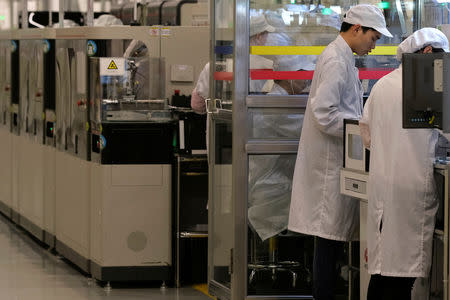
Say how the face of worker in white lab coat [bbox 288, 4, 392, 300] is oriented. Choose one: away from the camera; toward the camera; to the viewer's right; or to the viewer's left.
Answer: to the viewer's right

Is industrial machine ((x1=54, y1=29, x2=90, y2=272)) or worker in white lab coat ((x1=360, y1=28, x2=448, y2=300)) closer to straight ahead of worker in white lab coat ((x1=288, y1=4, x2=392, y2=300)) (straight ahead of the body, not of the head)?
the worker in white lab coat

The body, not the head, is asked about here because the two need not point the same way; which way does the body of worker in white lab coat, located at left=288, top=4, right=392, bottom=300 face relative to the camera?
to the viewer's right
